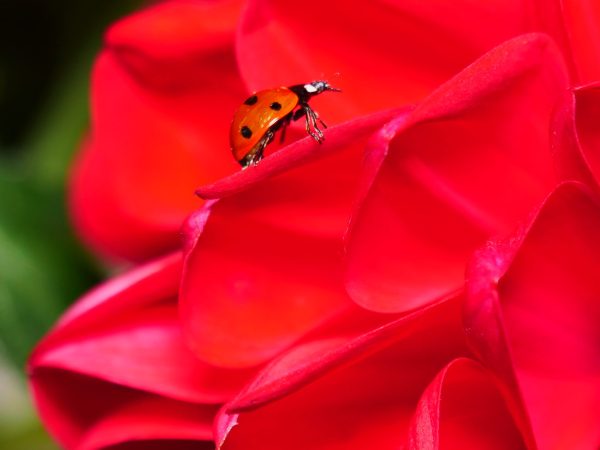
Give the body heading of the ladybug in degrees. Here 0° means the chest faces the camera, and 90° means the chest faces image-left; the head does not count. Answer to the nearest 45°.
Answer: approximately 270°
